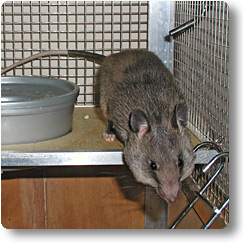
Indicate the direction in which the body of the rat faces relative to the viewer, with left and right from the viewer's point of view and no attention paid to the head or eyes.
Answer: facing the viewer and to the right of the viewer
